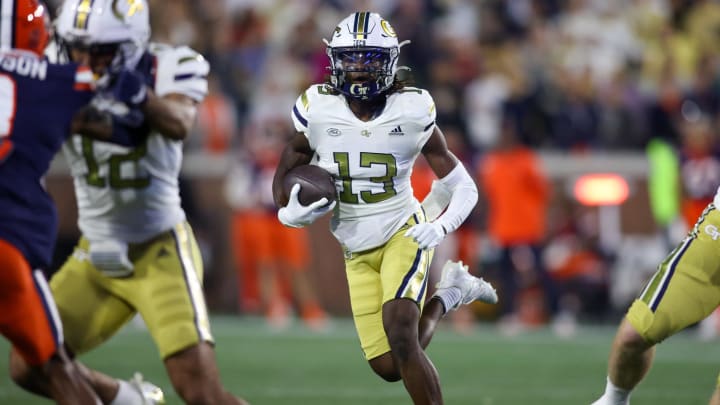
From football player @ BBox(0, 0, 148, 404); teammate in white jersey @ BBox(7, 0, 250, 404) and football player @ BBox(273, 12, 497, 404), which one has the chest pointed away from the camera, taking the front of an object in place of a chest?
football player @ BBox(0, 0, 148, 404)

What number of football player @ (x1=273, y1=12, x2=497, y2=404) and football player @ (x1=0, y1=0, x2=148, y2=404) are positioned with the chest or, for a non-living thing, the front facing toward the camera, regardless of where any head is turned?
1

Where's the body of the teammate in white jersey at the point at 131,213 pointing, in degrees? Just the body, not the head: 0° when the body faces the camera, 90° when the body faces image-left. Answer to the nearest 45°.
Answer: approximately 45°

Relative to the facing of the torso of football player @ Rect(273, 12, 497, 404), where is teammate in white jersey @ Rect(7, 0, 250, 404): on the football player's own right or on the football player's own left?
on the football player's own right

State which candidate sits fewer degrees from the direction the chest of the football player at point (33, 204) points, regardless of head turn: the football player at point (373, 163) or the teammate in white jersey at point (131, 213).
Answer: the teammate in white jersey

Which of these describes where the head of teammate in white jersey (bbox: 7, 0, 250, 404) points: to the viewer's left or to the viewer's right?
to the viewer's left

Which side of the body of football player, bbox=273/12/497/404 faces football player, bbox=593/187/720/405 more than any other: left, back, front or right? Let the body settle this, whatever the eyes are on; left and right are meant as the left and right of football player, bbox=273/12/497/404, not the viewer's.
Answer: left

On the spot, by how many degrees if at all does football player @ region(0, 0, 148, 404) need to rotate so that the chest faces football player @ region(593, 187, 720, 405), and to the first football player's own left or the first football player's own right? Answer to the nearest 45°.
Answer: approximately 90° to the first football player's own right

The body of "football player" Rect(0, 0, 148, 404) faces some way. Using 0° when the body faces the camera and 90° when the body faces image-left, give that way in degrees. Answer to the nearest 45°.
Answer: approximately 180°
